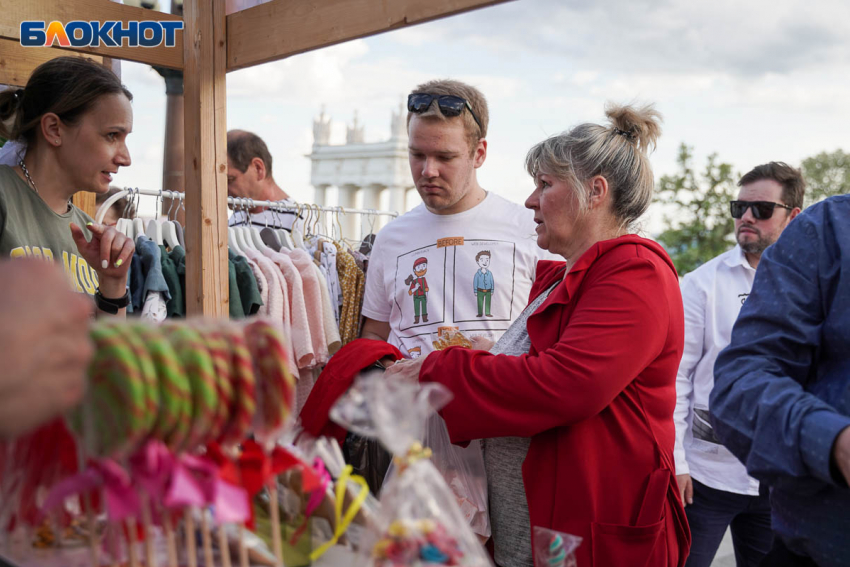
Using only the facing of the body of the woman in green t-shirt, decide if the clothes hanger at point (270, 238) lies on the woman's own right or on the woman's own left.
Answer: on the woman's own left

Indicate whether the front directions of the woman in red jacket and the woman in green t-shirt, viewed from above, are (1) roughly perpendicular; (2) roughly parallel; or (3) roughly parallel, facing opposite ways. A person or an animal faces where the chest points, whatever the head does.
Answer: roughly parallel, facing opposite ways

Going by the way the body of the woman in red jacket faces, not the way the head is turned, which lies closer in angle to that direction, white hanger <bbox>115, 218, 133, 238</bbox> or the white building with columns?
the white hanger

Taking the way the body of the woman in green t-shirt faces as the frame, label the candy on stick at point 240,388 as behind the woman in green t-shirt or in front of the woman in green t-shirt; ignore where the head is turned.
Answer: in front

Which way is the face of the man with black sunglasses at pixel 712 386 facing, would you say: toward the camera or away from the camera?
toward the camera

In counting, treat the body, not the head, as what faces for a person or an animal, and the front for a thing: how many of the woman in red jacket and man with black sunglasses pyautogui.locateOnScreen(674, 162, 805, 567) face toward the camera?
1

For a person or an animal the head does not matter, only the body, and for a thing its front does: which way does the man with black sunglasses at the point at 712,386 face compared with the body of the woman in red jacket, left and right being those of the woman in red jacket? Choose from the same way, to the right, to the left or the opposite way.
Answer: to the left

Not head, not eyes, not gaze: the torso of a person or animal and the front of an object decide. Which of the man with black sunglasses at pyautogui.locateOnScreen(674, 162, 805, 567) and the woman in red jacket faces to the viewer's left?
the woman in red jacket

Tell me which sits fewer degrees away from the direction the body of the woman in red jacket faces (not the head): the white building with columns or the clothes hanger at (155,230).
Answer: the clothes hanger

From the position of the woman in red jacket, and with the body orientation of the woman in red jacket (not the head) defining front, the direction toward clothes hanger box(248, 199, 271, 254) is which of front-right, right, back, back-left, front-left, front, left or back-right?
front-right

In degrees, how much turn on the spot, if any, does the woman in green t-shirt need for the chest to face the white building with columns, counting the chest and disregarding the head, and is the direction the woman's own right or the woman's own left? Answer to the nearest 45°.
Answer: approximately 90° to the woman's own left

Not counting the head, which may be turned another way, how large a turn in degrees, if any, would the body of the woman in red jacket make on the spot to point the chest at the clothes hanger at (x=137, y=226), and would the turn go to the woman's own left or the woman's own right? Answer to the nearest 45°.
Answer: approximately 45° to the woman's own right

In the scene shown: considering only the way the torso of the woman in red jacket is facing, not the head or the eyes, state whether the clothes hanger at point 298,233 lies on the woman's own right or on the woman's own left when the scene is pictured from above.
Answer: on the woman's own right

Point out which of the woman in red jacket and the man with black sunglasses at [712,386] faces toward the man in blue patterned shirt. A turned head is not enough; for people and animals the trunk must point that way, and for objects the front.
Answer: the man with black sunglasses

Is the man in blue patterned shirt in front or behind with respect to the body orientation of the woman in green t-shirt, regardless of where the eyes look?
in front

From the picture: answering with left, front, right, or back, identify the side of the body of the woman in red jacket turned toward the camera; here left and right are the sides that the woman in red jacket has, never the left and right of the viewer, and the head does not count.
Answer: left

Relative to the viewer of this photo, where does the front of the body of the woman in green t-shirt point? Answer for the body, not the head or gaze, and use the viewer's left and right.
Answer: facing the viewer and to the right of the viewer

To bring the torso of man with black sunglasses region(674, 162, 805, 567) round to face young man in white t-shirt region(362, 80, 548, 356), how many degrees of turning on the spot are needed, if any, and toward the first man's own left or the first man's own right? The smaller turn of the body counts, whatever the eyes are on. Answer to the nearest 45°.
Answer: approximately 45° to the first man's own right

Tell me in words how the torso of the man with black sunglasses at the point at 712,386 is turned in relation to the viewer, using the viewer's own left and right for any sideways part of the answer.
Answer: facing the viewer

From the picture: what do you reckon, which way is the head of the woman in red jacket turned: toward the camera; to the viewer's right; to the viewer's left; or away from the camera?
to the viewer's left

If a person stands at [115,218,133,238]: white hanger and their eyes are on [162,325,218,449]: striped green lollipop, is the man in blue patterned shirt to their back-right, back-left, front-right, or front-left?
front-left
